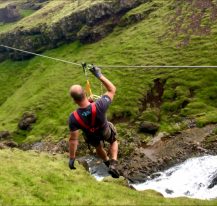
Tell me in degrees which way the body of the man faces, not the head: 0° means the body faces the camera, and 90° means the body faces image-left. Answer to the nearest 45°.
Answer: approximately 180°
